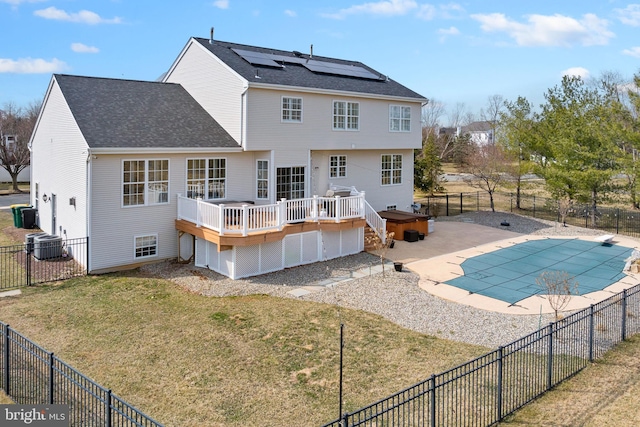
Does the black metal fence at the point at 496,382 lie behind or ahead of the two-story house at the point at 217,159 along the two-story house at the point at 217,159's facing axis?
behind

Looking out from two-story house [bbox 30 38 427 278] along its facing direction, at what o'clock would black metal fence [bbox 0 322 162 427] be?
The black metal fence is roughly at 8 o'clock from the two-story house.

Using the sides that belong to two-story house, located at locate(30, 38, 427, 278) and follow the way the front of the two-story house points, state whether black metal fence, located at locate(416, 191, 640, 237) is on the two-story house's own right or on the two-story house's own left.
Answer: on the two-story house's own right

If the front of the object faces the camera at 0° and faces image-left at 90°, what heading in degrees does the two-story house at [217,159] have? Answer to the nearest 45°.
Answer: approximately 135°

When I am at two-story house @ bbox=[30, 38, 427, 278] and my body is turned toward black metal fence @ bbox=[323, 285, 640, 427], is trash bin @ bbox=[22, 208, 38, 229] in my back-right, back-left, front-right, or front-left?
back-right
